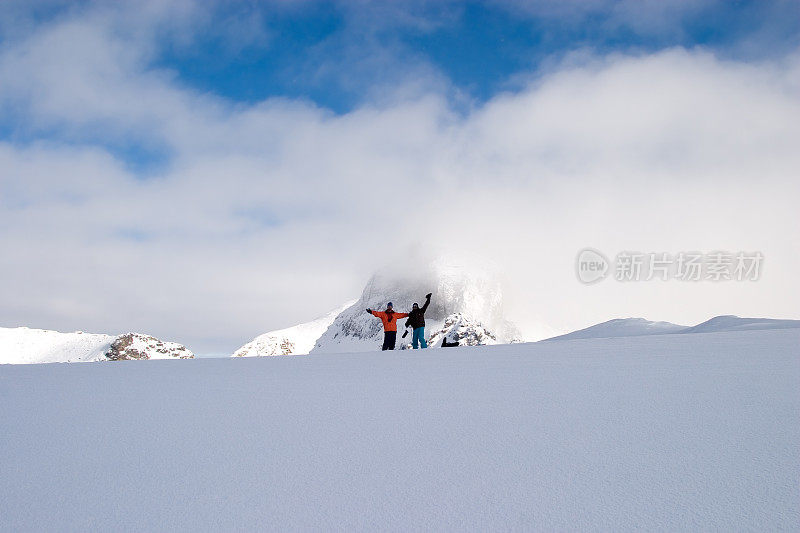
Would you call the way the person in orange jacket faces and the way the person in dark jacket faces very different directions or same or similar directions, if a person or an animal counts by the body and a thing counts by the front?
same or similar directions

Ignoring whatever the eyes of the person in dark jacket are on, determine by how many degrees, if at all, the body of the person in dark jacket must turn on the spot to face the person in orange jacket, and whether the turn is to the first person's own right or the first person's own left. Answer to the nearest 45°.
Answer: approximately 45° to the first person's own right

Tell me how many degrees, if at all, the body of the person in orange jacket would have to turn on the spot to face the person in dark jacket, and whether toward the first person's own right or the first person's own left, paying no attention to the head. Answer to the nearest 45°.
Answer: approximately 135° to the first person's own left

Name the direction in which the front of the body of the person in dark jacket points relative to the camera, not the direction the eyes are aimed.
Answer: toward the camera

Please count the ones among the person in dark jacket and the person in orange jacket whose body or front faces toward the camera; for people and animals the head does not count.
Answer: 2
